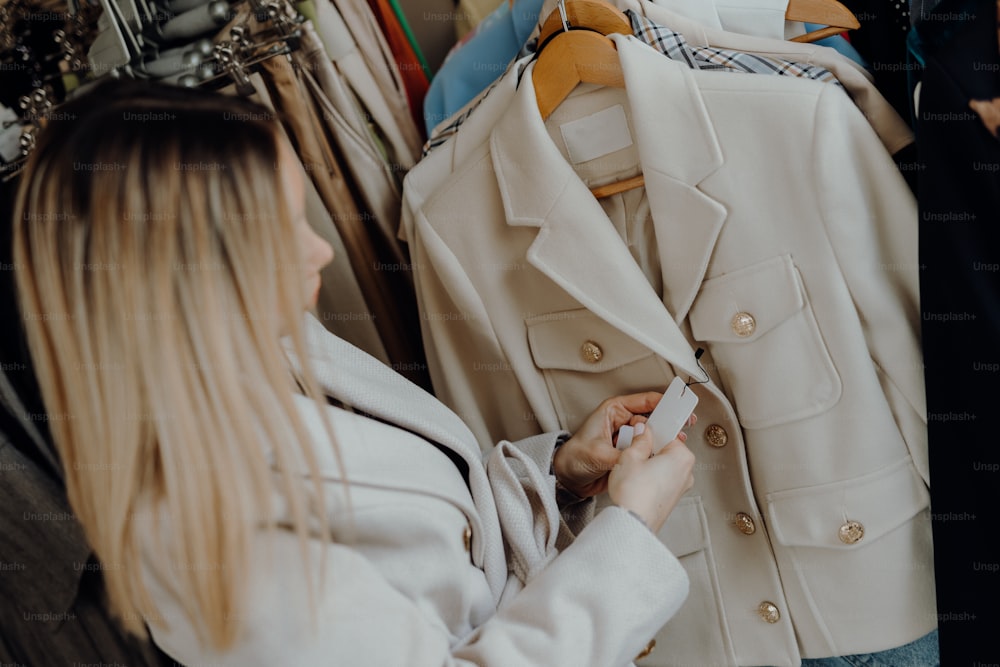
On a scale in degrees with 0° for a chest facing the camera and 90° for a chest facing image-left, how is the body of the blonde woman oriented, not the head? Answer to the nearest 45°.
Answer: approximately 270°

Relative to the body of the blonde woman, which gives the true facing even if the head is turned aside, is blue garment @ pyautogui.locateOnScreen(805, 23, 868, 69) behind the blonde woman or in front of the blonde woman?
in front

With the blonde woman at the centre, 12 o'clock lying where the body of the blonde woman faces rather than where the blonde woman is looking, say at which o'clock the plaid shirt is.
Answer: The plaid shirt is roughly at 11 o'clock from the blonde woman.

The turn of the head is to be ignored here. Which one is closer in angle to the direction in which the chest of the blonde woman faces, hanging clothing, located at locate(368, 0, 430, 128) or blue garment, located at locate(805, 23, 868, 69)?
the blue garment

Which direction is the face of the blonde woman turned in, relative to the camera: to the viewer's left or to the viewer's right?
to the viewer's right

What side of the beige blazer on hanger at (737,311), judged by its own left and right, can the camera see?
front
